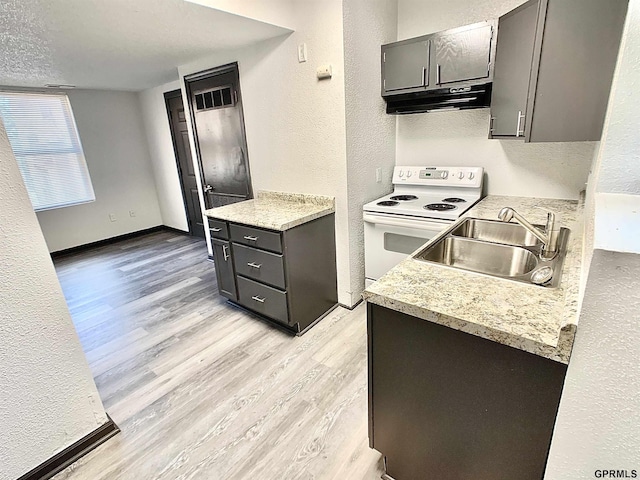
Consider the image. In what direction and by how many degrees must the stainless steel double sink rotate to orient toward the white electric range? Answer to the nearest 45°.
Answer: approximately 45° to its right

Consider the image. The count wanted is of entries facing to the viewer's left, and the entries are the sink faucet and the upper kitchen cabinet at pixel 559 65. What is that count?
2

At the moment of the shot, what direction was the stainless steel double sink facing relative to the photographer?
facing to the left of the viewer

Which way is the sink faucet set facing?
to the viewer's left

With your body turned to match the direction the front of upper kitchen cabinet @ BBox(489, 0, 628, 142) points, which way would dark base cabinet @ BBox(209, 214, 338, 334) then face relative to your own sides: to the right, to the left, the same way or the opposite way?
to the left

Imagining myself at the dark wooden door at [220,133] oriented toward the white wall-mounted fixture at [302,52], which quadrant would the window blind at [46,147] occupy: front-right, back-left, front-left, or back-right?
back-right

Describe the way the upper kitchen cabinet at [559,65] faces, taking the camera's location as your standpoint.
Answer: facing to the left of the viewer

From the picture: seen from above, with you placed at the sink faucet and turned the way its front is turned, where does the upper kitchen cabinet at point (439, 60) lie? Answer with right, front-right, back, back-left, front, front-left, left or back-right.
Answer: front-right

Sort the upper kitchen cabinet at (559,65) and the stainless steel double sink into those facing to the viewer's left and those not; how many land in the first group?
2

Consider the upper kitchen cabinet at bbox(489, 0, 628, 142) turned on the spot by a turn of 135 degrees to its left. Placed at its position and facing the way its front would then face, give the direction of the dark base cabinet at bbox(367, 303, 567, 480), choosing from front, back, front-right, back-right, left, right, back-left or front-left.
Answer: front-right

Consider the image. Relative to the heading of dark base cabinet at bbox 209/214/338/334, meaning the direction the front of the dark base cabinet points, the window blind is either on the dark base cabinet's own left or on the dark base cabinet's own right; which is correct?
on the dark base cabinet's own right

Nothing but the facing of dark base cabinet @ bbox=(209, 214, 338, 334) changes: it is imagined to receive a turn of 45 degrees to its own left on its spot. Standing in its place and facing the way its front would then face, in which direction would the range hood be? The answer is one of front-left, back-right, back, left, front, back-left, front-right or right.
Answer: left

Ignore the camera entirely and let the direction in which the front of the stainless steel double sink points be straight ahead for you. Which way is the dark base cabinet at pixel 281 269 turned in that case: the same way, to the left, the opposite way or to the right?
to the left
